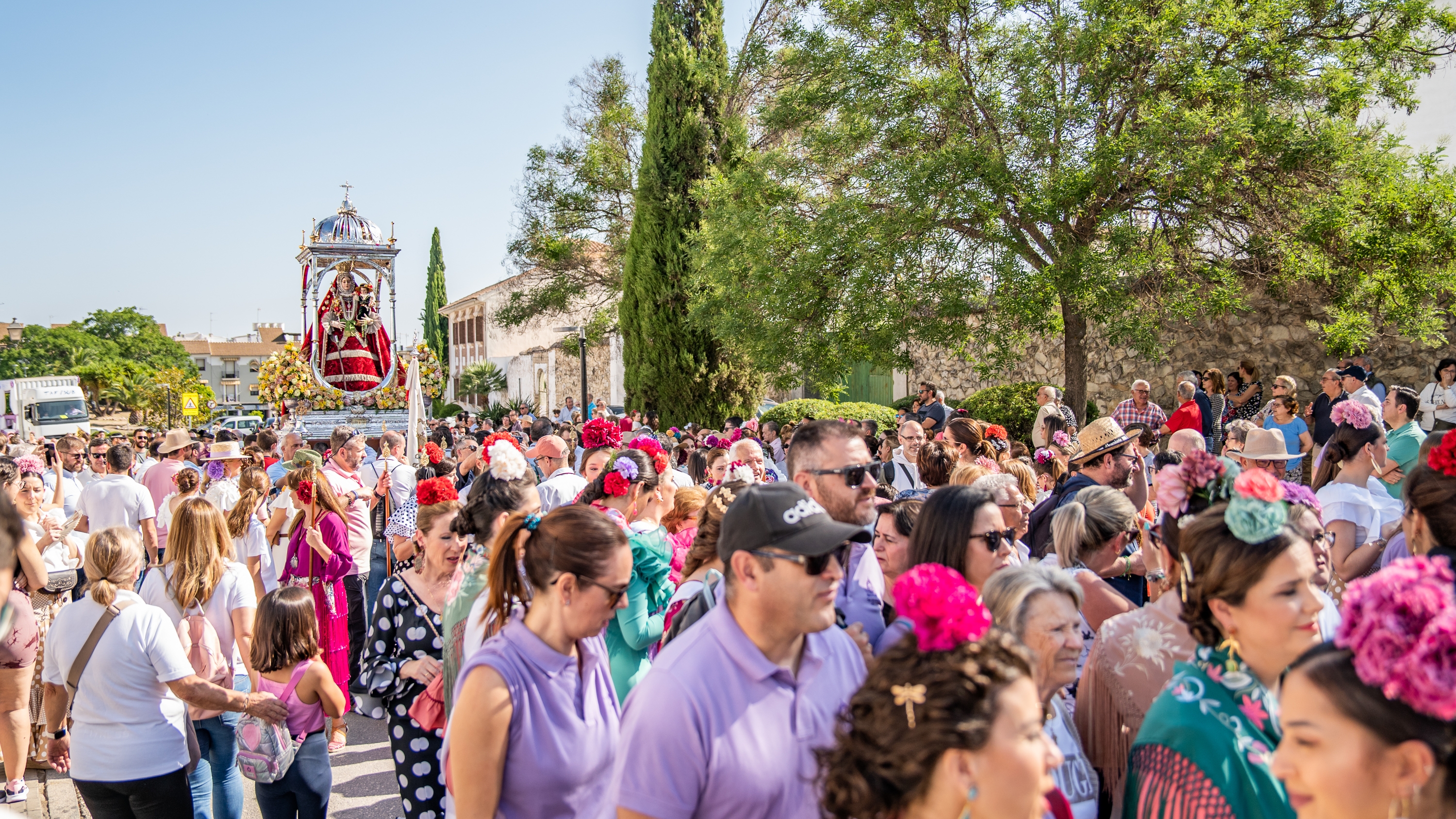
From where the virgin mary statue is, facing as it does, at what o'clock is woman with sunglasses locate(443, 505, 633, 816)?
The woman with sunglasses is roughly at 12 o'clock from the virgin mary statue.

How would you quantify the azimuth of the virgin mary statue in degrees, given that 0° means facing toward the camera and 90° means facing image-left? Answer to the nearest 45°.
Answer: approximately 0°

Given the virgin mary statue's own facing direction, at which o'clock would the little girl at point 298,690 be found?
The little girl is roughly at 12 o'clock from the virgin mary statue.

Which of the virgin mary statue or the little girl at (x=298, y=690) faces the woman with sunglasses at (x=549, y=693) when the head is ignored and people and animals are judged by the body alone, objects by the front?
the virgin mary statue

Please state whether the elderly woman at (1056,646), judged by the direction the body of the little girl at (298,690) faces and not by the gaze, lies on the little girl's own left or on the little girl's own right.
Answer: on the little girl's own right

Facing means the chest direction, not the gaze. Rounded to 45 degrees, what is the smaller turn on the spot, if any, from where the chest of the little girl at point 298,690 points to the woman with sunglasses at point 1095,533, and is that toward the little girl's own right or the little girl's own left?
approximately 90° to the little girl's own right

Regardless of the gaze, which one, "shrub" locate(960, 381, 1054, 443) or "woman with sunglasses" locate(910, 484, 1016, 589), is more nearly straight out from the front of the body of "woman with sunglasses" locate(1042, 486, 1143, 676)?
the shrub

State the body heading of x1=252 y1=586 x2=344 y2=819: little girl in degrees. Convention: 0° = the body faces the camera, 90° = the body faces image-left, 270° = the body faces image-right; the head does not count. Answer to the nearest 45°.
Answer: approximately 225°

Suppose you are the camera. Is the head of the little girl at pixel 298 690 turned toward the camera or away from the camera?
away from the camera
